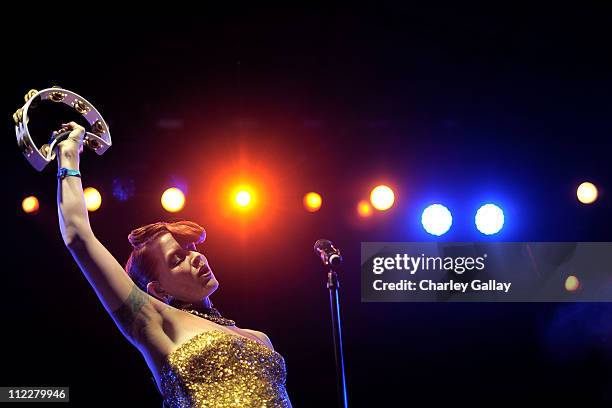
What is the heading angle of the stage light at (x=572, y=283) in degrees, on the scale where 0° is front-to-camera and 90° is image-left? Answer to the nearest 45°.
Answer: approximately 0°

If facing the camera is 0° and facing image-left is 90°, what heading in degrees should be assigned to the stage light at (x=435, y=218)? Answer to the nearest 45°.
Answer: approximately 0°

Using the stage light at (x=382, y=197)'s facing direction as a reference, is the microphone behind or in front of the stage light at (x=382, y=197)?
in front

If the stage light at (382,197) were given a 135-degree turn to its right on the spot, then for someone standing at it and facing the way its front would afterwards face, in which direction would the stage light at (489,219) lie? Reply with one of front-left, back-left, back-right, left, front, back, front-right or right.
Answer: back-right

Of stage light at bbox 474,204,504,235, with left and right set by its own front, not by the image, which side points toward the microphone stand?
front

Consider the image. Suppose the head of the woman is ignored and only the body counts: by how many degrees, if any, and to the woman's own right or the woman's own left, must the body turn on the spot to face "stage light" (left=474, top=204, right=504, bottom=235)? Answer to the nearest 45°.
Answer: approximately 90° to the woman's own left

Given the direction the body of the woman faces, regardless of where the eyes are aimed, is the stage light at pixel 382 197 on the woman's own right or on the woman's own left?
on the woman's own left

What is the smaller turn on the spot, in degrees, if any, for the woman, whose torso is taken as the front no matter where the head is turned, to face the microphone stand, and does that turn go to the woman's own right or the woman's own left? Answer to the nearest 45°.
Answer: approximately 45° to the woman's own left

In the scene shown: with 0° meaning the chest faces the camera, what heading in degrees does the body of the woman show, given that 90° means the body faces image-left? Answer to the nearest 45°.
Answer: approximately 315°

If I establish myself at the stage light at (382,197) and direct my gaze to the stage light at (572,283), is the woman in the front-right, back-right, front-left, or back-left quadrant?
back-right

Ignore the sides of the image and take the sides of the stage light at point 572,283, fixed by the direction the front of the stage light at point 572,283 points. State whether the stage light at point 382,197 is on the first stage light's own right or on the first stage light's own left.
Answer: on the first stage light's own right

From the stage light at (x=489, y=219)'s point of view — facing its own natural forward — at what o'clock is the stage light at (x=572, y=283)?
the stage light at (x=572, y=283) is roughly at 8 o'clock from the stage light at (x=489, y=219).

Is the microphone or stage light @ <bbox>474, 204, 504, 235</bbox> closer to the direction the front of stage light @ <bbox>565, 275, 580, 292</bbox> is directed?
the microphone
